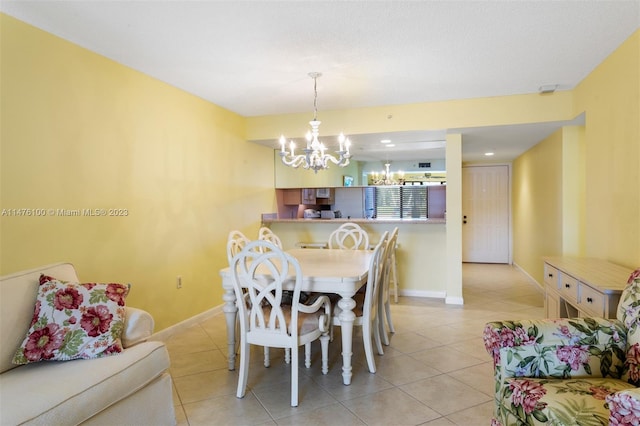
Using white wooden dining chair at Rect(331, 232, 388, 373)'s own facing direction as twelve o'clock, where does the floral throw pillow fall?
The floral throw pillow is roughly at 11 o'clock from the white wooden dining chair.

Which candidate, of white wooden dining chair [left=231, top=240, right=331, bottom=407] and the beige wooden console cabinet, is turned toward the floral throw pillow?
the beige wooden console cabinet

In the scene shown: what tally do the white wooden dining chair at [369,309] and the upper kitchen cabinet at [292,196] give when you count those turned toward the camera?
1

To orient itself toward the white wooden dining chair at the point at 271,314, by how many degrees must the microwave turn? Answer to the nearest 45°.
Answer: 0° — it already faces it

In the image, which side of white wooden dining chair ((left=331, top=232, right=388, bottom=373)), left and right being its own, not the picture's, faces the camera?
left
